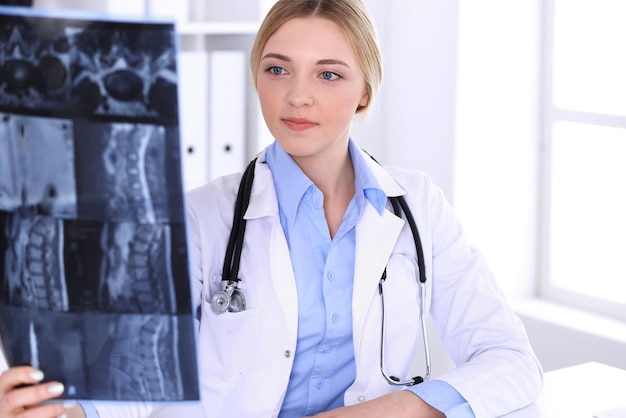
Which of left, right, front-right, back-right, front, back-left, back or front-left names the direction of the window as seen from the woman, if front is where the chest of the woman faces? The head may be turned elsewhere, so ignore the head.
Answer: back-left

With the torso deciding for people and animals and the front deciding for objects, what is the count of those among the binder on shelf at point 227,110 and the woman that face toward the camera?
2

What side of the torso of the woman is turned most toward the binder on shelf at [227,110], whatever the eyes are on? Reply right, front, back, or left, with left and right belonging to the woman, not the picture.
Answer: back

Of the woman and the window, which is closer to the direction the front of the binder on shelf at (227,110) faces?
the woman

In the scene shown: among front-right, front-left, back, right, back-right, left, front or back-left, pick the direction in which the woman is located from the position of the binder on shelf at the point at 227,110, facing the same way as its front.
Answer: front

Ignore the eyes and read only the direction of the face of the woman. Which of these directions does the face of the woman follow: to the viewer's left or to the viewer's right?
to the viewer's left

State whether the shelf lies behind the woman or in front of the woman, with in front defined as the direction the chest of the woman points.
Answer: behind

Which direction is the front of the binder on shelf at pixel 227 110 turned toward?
toward the camera
